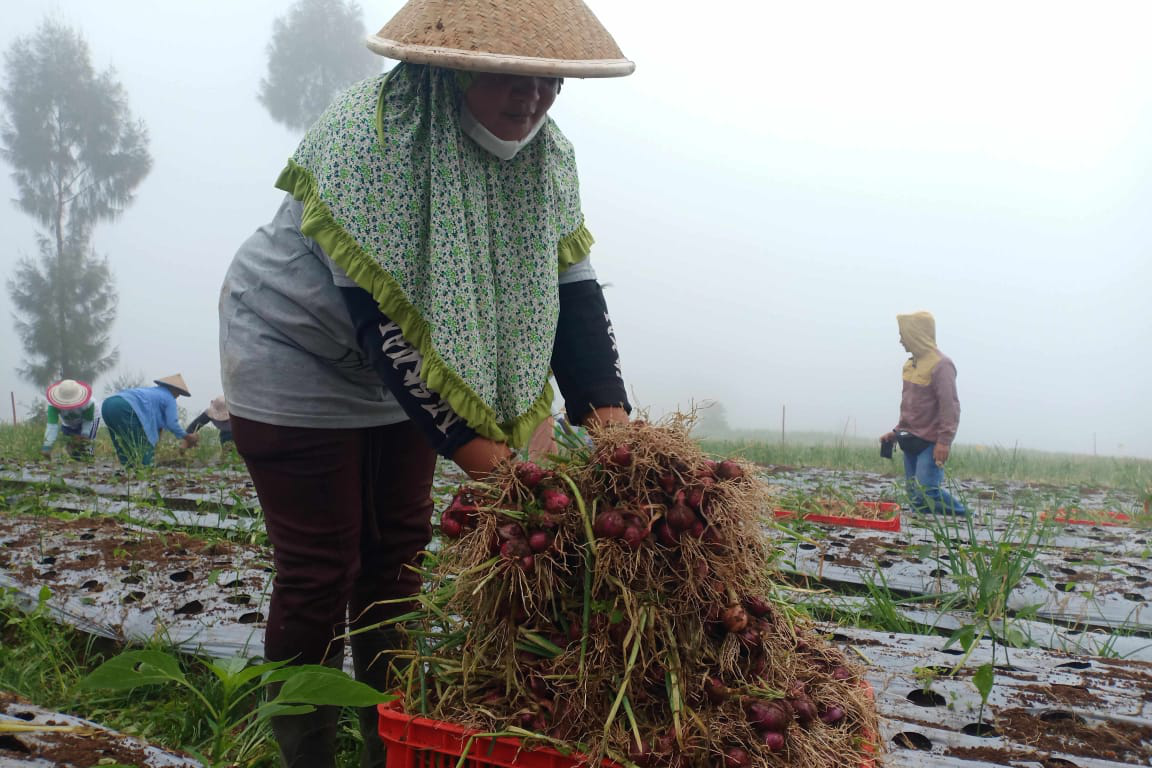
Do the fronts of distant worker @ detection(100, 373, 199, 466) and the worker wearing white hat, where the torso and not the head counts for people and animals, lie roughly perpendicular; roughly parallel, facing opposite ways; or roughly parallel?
roughly perpendicular

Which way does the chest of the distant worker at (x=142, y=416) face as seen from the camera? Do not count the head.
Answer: to the viewer's right

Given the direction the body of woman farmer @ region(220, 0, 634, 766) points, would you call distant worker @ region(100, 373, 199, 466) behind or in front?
behind

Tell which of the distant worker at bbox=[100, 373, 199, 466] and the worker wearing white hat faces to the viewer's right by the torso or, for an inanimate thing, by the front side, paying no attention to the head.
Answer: the distant worker

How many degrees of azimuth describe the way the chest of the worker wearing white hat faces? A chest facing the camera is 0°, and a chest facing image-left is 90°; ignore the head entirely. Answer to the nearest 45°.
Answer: approximately 0°

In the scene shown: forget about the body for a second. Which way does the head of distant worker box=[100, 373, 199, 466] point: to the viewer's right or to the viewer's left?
to the viewer's right

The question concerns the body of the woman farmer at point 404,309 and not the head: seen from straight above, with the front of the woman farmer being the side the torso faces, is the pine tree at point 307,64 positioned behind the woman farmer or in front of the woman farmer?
behind

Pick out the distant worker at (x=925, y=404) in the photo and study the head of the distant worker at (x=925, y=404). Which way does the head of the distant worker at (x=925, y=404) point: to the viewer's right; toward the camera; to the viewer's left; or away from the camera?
to the viewer's left

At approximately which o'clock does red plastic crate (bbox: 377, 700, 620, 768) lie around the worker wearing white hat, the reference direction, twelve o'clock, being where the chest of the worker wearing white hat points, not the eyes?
The red plastic crate is roughly at 12 o'clock from the worker wearing white hat.

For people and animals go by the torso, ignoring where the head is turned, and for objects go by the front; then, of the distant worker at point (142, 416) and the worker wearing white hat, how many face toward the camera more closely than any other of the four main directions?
1

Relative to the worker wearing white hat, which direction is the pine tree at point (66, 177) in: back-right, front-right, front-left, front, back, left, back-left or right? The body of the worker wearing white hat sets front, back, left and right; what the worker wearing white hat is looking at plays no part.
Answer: back
